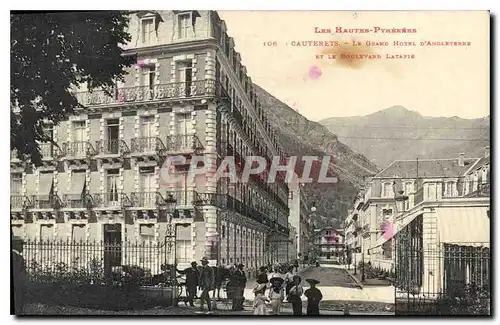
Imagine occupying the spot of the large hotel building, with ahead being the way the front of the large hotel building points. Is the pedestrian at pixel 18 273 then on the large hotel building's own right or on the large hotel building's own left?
on the large hotel building's own right

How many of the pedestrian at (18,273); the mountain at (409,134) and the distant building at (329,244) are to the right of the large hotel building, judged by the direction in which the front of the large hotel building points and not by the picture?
1

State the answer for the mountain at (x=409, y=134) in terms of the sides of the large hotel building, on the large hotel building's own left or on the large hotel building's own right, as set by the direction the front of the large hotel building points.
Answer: on the large hotel building's own left

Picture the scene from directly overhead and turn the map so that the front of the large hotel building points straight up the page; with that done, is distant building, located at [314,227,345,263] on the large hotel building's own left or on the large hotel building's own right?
on the large hotel building's own left
